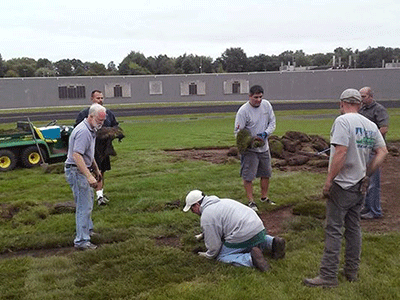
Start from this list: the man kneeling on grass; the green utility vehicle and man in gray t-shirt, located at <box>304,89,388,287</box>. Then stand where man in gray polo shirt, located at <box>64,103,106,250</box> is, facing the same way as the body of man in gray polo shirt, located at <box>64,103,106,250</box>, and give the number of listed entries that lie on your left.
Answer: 1

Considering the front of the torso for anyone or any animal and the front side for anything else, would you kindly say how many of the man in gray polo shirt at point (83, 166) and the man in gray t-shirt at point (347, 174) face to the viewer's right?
1

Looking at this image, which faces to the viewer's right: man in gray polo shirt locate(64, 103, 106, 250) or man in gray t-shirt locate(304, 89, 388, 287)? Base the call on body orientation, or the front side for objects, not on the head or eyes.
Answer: man in gray polo shirt locate(64, 103, 106, 250)

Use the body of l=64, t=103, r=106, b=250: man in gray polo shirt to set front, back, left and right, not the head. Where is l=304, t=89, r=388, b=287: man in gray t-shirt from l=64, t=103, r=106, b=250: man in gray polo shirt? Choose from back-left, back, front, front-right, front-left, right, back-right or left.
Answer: front-right

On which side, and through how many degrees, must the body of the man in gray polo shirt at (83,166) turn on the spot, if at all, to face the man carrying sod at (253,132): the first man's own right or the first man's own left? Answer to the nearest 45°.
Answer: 0° — they already face them

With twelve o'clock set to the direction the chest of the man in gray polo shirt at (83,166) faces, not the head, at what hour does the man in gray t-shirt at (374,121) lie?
the man in gray t-shirt at (374,121) is roughly at 12 o'clock from the man in gray polo shirt at (83,166).

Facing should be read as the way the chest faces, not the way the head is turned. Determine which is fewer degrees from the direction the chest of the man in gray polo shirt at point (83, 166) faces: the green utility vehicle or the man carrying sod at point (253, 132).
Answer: the man carrying sod

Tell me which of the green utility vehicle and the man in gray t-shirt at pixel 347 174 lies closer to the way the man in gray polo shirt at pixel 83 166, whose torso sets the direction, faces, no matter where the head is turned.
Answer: the man in gray t-shirt

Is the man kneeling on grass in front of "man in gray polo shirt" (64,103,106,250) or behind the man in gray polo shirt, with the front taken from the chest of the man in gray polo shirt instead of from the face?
in front

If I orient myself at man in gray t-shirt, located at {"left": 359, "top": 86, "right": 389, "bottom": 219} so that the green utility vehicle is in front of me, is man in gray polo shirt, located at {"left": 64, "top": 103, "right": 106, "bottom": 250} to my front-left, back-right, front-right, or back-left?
front-left

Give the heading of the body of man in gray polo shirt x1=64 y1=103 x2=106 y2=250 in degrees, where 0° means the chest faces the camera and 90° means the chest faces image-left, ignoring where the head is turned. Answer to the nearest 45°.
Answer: approximately 270°

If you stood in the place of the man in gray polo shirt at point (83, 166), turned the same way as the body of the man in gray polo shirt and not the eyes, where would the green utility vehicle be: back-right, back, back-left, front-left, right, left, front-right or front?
left

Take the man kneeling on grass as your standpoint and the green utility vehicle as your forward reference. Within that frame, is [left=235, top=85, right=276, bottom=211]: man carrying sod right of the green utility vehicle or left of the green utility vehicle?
right

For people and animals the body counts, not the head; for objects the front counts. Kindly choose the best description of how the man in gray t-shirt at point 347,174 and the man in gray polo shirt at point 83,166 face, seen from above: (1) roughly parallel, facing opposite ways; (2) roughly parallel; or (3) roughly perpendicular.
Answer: roughly perpendicular

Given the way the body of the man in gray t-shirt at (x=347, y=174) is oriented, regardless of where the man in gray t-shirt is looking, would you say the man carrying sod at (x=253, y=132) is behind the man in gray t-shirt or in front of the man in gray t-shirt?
in front
